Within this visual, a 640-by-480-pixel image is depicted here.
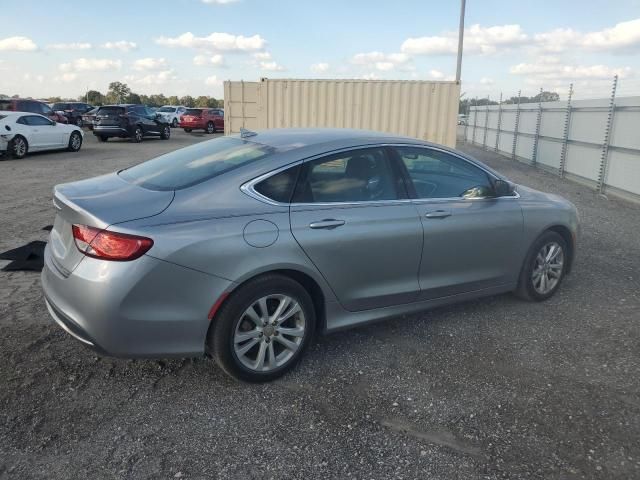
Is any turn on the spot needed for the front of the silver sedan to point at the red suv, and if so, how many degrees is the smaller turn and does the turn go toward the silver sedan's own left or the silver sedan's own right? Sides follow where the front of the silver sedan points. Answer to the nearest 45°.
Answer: approximately 45° to the silver sedan's own left

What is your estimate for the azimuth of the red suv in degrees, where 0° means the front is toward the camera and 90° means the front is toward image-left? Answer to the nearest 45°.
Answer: approximately 225°

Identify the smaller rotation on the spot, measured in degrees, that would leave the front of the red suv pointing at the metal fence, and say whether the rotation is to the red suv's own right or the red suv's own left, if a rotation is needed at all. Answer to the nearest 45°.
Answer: approximately 90° to the red suv's own right

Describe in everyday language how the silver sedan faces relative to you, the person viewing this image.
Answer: facing away from the viewer and to the right of the viewer

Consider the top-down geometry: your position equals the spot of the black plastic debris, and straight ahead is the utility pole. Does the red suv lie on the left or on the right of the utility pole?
left

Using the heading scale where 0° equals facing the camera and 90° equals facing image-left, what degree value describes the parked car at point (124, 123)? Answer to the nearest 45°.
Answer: approximately 225°

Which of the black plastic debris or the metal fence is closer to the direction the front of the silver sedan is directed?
the metal fence

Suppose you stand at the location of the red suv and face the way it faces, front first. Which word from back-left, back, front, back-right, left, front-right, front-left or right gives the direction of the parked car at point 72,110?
back-left

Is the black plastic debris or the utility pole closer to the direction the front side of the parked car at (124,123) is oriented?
the utility pole

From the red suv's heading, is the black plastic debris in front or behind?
behind
